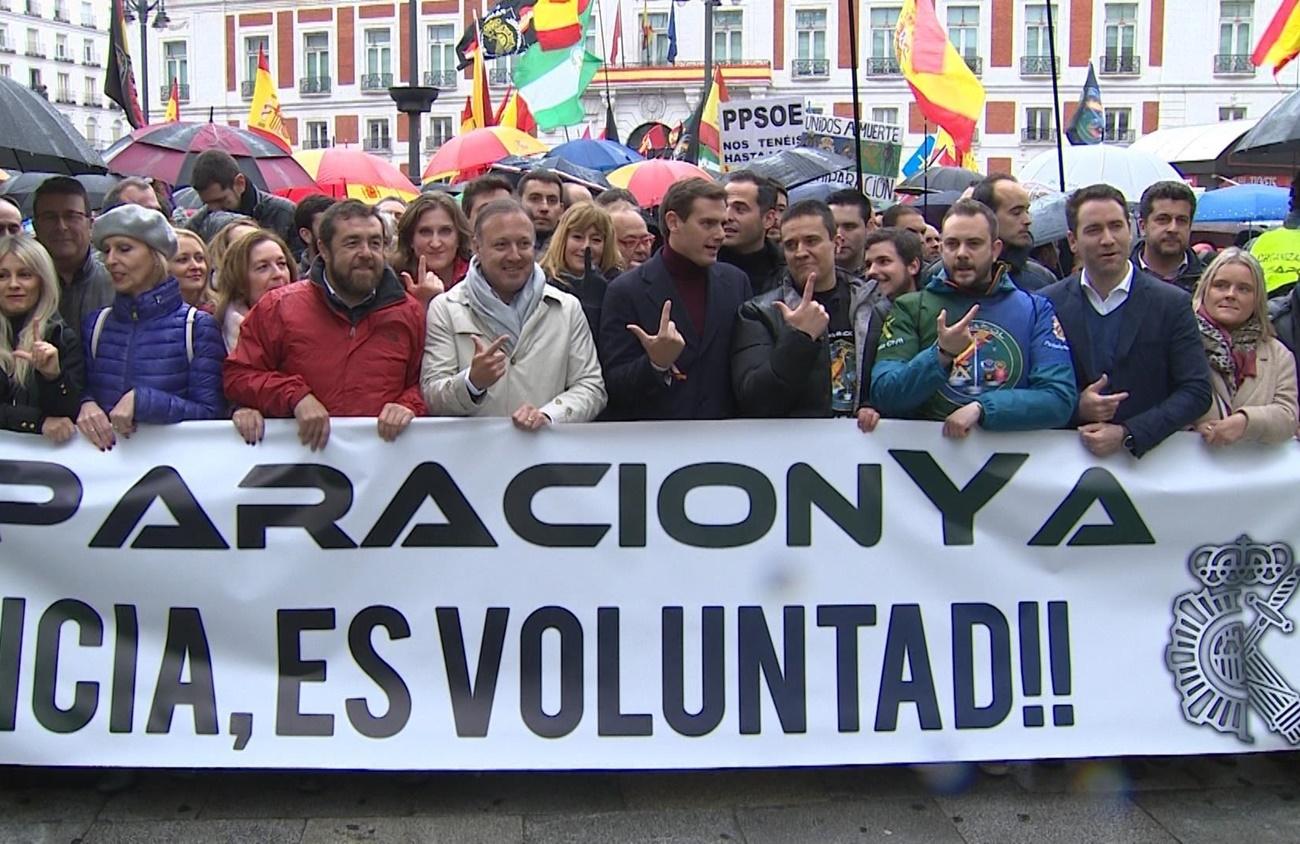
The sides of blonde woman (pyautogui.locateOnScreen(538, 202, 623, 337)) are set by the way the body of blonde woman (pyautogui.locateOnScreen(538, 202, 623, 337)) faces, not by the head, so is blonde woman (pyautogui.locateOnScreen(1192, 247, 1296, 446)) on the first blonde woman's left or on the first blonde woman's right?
on the first blonde woman's left

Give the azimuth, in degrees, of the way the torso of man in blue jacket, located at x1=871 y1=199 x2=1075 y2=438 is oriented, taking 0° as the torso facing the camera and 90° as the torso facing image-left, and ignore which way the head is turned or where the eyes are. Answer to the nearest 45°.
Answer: approximately 0°

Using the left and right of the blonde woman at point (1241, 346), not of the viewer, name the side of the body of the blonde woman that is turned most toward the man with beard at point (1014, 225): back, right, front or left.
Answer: right

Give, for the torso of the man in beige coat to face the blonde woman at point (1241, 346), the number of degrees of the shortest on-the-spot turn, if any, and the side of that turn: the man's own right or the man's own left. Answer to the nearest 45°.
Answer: approximately 90° to the man's own left

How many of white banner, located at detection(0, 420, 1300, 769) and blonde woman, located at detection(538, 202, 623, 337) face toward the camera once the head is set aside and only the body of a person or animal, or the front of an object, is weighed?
2

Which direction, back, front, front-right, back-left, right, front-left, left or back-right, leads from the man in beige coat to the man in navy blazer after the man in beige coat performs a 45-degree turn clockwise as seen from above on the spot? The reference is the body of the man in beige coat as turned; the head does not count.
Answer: back-left

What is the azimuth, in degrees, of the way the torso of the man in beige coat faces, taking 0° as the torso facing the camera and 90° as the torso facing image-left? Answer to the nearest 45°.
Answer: approximately 0°

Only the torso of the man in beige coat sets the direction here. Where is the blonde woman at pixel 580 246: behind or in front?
behind

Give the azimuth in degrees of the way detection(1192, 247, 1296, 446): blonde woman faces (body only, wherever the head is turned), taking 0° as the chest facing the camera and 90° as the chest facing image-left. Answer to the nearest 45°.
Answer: approximately 45°
